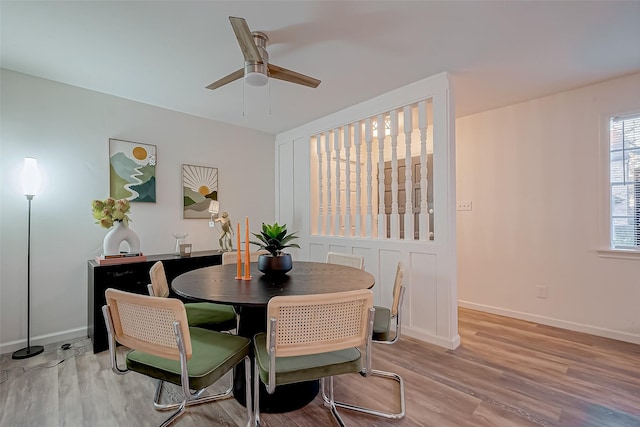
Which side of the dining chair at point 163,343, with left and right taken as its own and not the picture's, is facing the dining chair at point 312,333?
right

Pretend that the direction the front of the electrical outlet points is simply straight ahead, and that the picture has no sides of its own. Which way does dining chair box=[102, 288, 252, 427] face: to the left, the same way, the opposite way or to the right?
the opposite way

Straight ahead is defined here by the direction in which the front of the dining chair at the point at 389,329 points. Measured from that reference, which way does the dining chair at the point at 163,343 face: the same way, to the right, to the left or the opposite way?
to the right

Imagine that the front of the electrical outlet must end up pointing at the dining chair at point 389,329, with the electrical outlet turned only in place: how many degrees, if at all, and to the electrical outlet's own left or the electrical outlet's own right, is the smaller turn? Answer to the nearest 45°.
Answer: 0° — it already faces it

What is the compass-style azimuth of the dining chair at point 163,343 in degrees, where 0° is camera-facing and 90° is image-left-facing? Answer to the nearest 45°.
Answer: approximately 225°

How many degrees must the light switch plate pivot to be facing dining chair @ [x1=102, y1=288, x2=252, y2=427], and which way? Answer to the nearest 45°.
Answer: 0° — it already faces it

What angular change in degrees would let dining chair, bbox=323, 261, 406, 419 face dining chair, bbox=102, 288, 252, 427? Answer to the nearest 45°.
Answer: approximately 45° to its left

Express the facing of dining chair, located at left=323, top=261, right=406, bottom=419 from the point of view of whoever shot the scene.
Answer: facing to the left of the viewer
